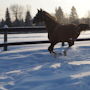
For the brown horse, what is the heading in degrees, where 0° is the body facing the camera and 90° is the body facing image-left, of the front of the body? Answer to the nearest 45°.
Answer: approximately 90°
